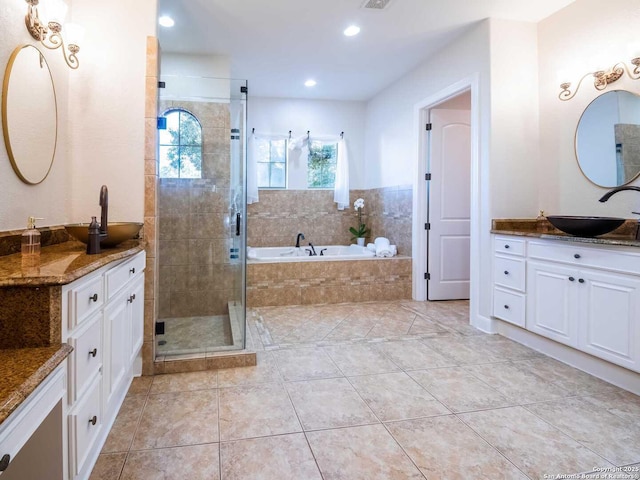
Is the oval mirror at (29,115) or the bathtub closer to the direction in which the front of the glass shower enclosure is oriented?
the oval mirror

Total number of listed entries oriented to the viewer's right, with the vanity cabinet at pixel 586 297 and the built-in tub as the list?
0

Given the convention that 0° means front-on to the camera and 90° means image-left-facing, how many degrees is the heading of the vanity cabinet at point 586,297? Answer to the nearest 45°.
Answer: approximately 45°

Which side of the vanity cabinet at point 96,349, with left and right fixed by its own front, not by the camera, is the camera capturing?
right

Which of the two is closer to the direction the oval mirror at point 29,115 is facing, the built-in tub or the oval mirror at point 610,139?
the oval mirror

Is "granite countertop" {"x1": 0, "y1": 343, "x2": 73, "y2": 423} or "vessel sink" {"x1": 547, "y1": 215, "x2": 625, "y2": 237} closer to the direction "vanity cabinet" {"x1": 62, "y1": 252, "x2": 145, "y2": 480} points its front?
the vessel sink

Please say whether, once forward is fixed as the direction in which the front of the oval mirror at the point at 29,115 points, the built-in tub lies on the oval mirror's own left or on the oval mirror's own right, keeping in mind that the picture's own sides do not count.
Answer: on the oval mirror's own left
